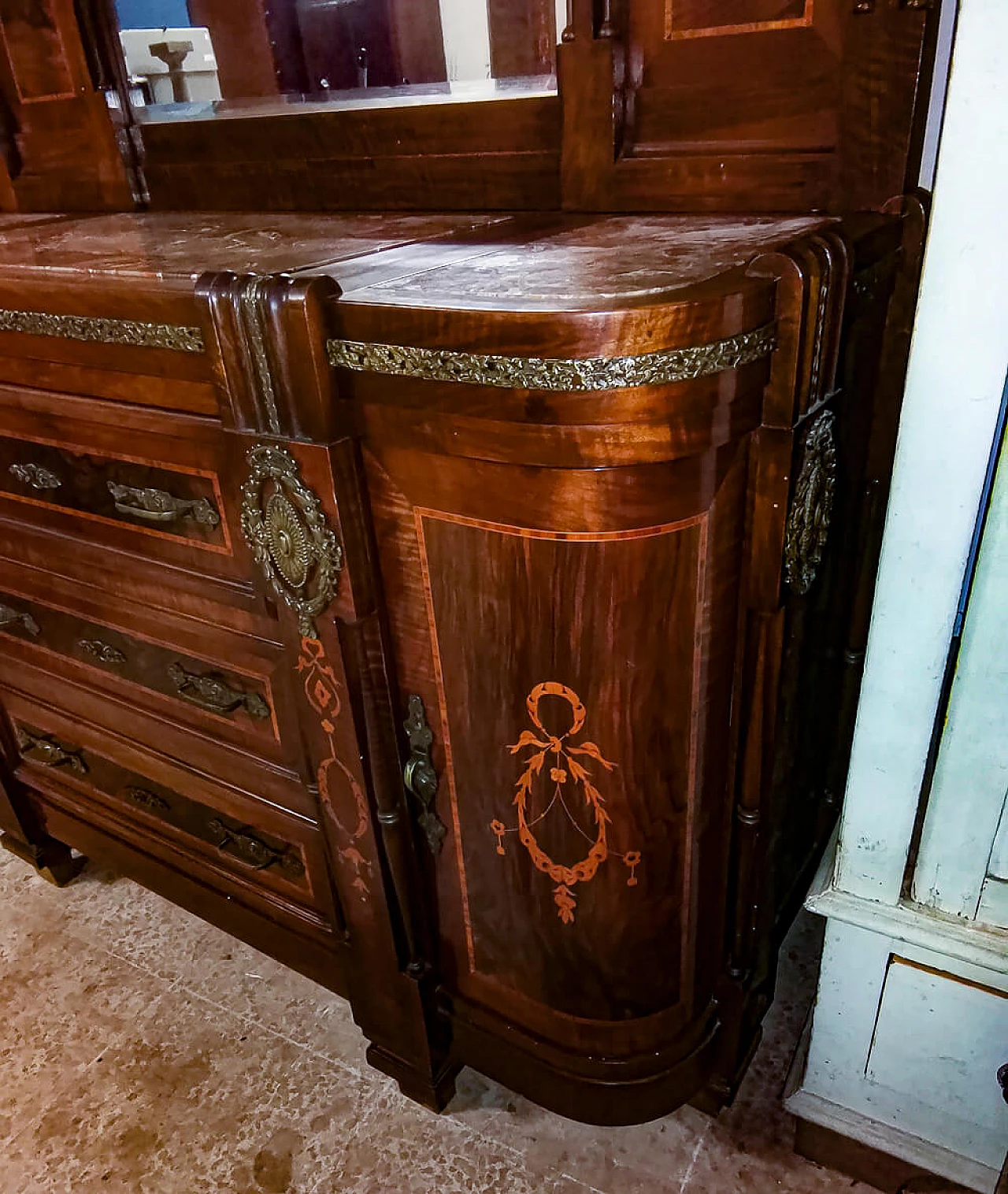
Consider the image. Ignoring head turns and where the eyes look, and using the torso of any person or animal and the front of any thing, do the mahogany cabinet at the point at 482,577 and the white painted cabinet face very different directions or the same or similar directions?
same or similar directions

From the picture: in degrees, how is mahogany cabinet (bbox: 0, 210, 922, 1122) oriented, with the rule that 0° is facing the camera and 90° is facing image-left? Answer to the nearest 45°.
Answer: approximately 45°

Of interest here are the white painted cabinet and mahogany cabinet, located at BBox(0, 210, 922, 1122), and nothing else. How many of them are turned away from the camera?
0

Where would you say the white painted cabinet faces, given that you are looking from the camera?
facing the viewer and to the left of the viewer
